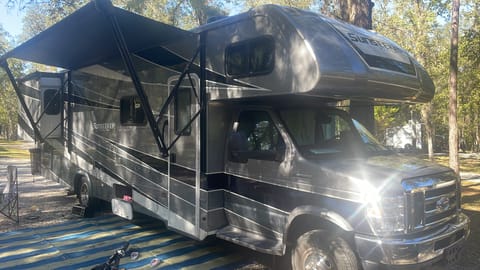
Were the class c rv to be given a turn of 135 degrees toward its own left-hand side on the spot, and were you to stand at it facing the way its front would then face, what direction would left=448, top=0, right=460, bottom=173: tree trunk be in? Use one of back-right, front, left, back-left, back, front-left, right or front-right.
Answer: front-right

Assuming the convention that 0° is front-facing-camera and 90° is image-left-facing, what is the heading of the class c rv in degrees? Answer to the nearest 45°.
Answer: approximately 315°
